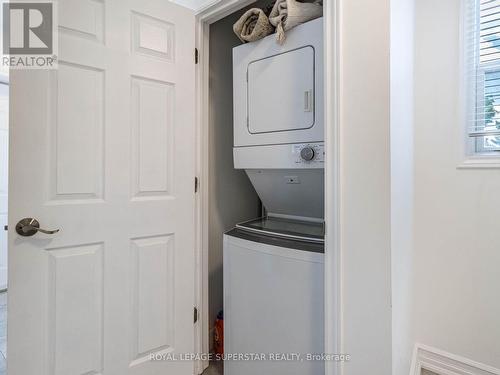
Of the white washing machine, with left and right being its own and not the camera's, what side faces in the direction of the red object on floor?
right

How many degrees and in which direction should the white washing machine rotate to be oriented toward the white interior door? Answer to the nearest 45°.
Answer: approximately 45° to its right

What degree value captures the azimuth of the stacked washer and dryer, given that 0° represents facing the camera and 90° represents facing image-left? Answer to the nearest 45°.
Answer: approximately 45°

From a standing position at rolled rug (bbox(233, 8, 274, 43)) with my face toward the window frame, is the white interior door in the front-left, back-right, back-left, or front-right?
back-right

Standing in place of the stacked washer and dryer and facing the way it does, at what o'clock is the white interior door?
The white interior door is roughly at 1 o'clock from the stacked washer and dryer.

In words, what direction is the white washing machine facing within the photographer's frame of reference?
facing the viewer and to the left of the viewer
